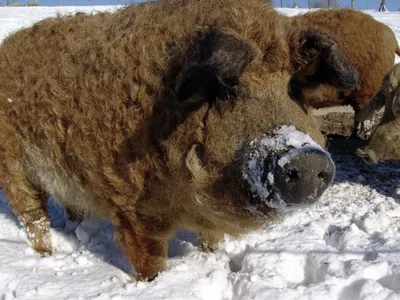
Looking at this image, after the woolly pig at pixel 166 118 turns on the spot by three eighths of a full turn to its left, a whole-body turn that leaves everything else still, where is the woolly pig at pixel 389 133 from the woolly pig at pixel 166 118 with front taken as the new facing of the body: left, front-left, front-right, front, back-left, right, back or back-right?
front-right

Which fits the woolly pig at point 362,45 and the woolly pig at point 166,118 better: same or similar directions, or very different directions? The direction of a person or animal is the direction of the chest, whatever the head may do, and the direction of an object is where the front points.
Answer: very different directions

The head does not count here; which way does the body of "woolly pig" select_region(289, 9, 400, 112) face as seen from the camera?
to the viewer's left

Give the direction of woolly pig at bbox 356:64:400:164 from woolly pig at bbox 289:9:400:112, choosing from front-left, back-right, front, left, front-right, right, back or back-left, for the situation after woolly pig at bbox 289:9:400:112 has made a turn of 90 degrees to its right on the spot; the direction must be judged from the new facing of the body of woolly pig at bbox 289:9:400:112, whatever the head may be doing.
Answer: back

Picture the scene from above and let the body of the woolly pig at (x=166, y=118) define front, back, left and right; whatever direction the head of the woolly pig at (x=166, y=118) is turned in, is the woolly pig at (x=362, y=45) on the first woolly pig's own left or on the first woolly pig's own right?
on the first woolly pig's own left

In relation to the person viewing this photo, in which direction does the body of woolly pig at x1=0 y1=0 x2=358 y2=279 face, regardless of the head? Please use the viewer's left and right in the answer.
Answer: facing the viewer and to the right of the viewer

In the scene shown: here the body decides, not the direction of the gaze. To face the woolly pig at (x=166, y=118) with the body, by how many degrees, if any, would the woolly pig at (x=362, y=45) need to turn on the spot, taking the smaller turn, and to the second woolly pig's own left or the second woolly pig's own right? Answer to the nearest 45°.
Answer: approximately 90° to the second woolly pig's own left

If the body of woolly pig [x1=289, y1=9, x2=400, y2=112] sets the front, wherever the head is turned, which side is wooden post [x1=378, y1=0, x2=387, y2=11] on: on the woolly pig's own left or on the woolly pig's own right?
on the woolly pig's own right

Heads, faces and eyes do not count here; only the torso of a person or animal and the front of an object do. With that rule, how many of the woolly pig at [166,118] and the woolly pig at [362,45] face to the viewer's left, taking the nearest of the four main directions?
1
